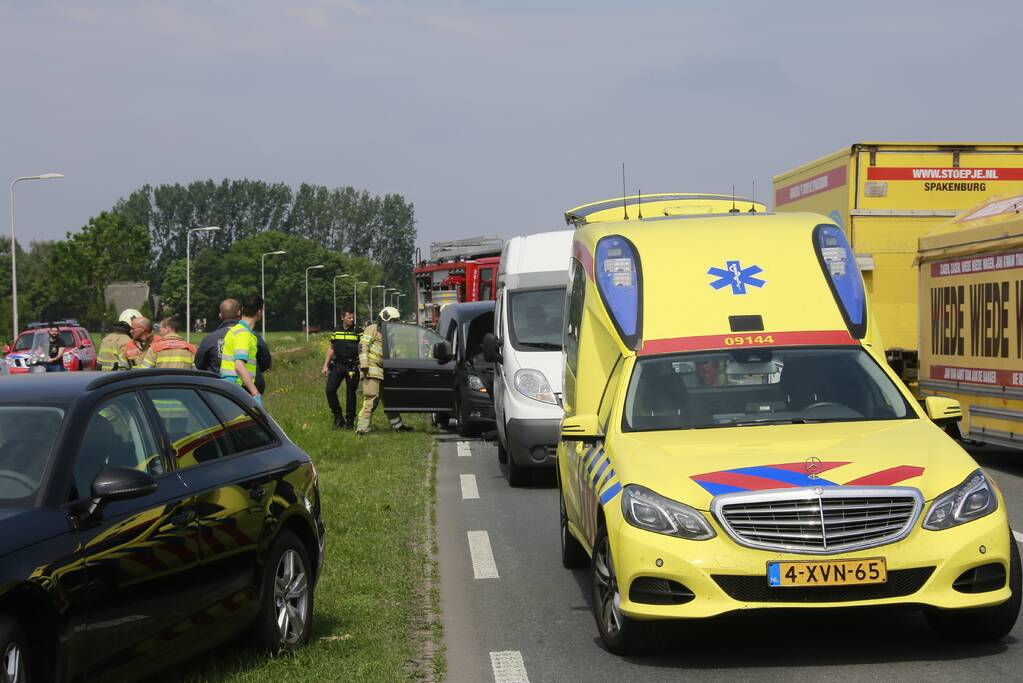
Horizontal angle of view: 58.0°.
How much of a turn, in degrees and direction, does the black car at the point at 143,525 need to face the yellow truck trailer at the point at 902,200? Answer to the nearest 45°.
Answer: approximately 180°

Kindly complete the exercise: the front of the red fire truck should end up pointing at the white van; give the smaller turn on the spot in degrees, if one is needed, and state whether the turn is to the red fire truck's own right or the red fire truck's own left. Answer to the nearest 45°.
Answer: approximately 45° to the red fire truck's own right

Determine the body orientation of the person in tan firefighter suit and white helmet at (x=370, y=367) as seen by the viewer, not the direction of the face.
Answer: to the viewer's right

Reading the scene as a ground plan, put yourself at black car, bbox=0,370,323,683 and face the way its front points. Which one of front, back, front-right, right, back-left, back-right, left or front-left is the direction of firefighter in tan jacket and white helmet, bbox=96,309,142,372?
back-right

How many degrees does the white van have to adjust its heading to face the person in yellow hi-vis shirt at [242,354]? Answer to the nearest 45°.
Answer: approximately 45° to its right

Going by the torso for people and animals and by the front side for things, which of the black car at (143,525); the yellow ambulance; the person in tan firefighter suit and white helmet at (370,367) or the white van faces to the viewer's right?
the person in tan firefighter suit and white helmet

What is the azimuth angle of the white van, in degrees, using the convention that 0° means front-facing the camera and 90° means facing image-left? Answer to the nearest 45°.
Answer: approximately 0°

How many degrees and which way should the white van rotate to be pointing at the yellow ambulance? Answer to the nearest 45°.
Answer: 0° — it already faces it

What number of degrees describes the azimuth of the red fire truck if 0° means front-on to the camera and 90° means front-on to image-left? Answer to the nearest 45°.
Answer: approximately 315°

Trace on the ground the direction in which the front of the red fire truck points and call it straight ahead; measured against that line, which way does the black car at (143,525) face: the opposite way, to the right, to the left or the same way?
to the right
